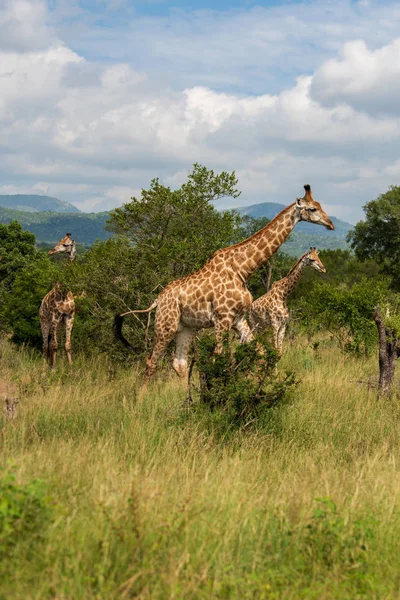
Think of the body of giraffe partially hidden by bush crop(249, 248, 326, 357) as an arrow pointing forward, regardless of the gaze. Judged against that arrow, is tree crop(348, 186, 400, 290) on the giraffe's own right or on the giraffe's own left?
on the giraffe's own left

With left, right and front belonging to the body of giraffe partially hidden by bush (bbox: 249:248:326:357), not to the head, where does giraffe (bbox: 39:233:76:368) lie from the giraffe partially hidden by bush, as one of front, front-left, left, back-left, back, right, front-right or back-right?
back

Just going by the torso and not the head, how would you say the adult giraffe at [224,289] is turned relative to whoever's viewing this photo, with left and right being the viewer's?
facing to the right of the viewer

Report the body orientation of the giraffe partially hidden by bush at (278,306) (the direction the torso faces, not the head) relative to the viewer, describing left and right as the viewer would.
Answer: facing to the right of the viewer

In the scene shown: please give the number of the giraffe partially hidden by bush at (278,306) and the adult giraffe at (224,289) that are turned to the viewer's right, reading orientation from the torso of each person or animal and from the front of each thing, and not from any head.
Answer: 2

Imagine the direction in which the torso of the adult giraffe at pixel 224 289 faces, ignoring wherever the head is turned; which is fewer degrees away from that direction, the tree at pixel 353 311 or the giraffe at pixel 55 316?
the tree
